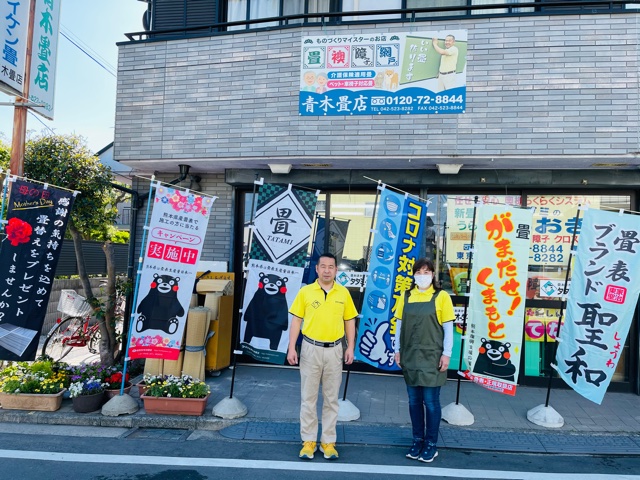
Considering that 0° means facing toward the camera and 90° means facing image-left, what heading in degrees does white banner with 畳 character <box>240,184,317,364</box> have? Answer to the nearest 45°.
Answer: approximately 0°

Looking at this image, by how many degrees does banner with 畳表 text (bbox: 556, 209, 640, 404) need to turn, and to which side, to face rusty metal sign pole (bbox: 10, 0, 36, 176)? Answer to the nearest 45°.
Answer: approximately 45° to its right

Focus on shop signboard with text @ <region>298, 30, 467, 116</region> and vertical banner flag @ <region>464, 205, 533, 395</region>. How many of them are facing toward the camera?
2

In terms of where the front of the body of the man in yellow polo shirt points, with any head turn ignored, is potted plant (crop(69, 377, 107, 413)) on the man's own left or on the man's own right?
on the man's own right

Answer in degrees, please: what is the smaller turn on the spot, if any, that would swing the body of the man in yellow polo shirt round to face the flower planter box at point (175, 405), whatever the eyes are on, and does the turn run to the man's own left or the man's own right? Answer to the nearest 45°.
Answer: approximately 135° to the man's own right
